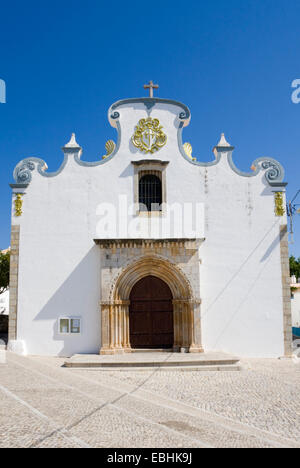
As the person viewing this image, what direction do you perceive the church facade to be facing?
facing the viewer
